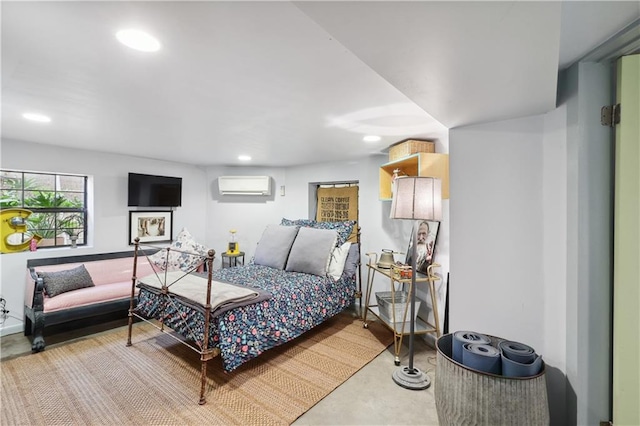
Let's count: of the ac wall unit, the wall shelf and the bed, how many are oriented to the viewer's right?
0

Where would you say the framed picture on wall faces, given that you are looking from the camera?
facing the viewer and to the right of the viewer

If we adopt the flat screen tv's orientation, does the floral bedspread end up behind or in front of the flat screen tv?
in front

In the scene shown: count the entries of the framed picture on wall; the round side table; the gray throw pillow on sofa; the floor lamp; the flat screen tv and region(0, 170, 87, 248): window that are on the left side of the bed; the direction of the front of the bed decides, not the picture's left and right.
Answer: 1

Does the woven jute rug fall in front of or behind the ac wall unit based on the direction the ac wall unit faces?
in front

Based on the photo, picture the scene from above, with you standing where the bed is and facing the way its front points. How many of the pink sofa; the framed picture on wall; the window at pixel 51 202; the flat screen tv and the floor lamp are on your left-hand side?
1

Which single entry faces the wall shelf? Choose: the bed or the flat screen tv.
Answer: the flat screen tv

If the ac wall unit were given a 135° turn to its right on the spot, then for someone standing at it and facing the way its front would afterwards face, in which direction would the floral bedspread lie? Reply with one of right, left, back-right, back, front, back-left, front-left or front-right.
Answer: back-left

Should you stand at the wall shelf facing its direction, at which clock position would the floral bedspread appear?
The floral bedspread is roughly at 1 o'clock from the wall shelf.

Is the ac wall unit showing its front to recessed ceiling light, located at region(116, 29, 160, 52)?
yes

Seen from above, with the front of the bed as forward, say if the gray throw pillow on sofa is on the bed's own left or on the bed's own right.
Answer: on the bed's own right

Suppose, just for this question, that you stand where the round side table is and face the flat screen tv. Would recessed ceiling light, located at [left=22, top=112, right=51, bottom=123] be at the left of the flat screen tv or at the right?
left

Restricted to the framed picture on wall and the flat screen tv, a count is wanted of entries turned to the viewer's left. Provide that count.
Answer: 0

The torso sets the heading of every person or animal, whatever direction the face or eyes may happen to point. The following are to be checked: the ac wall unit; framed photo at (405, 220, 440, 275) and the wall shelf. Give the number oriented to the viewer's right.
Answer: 0

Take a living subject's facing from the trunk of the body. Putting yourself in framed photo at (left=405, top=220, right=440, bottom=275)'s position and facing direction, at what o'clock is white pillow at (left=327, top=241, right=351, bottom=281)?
The white pillow is roughly at 2 o'clock from the framed photo.

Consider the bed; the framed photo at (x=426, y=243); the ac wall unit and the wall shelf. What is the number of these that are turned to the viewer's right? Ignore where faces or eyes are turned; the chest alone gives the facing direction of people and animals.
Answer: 0

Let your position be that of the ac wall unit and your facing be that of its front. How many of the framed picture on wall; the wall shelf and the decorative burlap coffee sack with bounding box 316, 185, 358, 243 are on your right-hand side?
1

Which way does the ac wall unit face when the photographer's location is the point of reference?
facing the viewer

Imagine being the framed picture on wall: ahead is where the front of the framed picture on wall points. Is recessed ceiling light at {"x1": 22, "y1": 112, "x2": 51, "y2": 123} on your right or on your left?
on your right

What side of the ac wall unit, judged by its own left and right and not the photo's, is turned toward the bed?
front

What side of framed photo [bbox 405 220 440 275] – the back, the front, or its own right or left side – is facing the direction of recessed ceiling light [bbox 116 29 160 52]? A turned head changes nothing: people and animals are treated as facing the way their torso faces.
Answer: front
